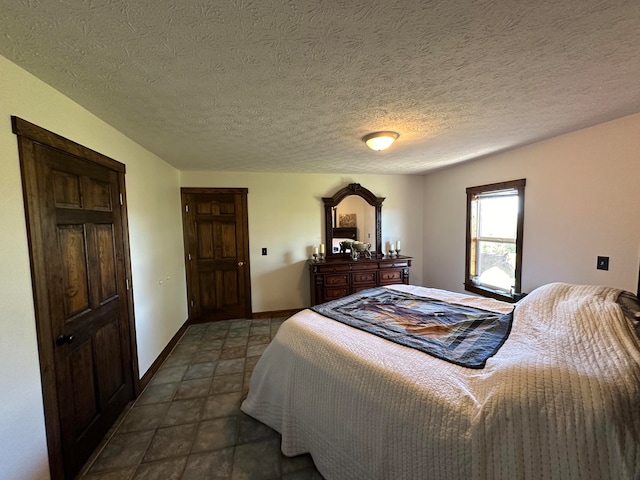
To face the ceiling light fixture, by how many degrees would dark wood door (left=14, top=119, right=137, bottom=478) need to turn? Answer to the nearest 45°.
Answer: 0° — it already faces it

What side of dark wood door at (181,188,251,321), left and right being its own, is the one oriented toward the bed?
front

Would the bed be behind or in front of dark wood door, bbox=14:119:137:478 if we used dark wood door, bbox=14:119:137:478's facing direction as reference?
in front

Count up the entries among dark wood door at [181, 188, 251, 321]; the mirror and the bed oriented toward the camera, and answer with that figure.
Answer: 2

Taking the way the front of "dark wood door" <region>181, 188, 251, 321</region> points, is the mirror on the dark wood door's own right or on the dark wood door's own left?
on the dark wood door's own left

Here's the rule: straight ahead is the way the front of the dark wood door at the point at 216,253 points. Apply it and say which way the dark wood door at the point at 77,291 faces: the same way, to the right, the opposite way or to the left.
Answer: to the left

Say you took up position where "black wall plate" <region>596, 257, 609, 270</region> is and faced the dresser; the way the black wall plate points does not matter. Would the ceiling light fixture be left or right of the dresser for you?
left

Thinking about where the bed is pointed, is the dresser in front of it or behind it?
in front

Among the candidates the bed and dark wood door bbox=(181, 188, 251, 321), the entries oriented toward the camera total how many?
1

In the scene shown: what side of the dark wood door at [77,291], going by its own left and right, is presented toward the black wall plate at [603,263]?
front
